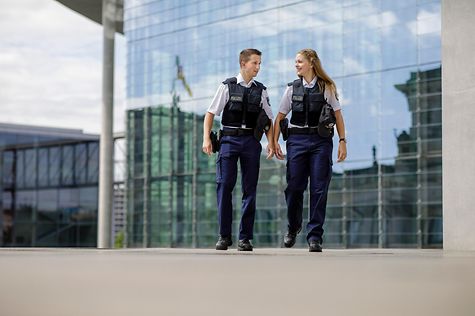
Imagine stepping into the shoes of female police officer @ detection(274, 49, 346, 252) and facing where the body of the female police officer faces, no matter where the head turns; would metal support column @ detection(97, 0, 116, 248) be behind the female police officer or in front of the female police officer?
behind

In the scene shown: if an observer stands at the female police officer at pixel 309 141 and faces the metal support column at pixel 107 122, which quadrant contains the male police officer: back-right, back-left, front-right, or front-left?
front-left

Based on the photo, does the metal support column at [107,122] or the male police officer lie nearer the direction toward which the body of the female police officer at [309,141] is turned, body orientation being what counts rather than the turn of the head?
the male police officer

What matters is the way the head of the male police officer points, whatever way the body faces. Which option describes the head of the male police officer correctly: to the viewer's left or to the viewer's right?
to the viewer's right

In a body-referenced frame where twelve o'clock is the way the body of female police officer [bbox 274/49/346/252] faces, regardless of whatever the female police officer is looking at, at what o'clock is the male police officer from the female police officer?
The male police officer is roughly at 3 o'clock from the female police officer.

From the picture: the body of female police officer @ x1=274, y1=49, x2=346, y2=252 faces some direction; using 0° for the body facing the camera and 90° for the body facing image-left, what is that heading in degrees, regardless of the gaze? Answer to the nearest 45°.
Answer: approximately 0°
